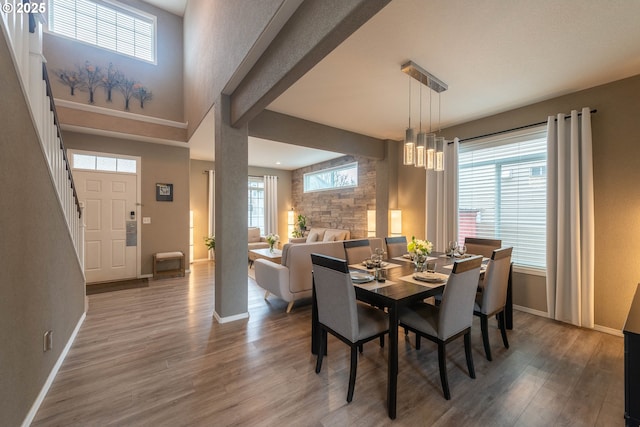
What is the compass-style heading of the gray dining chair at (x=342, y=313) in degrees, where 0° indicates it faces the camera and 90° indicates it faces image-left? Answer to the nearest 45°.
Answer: approximately 225°

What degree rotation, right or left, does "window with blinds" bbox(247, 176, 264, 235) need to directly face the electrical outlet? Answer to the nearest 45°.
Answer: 0° — it already faces it

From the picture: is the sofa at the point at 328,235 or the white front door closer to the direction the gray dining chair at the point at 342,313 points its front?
the sofa

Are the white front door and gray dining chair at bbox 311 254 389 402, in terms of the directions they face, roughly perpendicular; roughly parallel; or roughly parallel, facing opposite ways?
roughly perpendicular

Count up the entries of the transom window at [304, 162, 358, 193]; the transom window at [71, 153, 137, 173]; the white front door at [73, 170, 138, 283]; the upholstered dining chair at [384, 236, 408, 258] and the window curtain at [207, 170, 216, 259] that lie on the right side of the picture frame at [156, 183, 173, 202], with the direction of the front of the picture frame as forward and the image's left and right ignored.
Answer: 2

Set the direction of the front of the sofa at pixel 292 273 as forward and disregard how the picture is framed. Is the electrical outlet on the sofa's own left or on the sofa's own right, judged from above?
on the sofa's own left

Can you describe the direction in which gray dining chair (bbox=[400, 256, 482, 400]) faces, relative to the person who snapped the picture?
facing away from the viewer and to the left of the viewer

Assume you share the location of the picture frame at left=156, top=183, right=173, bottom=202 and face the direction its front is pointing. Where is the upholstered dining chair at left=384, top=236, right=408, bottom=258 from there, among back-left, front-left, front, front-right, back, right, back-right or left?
front-left

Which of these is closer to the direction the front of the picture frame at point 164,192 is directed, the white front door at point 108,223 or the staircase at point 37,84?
the staircase

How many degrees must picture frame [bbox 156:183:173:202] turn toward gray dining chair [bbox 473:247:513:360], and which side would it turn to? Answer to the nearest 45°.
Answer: approximately 45° to its left

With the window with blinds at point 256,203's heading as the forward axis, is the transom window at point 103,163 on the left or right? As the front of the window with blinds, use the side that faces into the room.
on its right

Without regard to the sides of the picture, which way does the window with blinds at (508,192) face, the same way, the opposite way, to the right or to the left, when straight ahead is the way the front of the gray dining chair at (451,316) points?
to the left

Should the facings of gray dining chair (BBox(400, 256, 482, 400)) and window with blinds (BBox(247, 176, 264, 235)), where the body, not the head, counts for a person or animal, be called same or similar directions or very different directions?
very different directions
